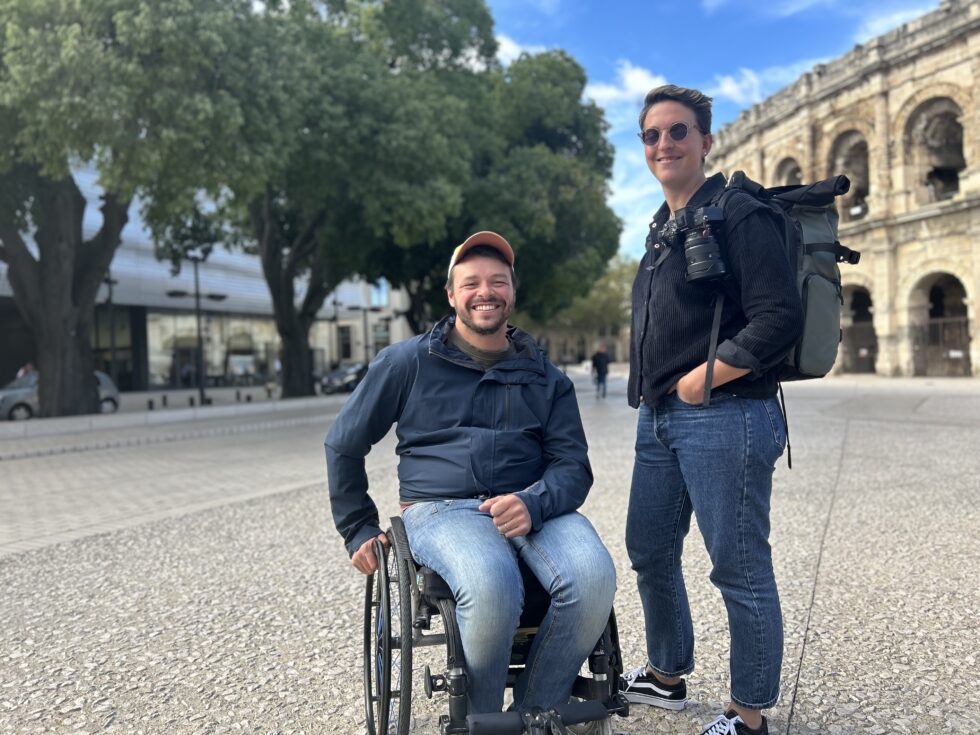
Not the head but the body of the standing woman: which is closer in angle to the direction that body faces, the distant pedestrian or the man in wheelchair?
the man in wheelchair

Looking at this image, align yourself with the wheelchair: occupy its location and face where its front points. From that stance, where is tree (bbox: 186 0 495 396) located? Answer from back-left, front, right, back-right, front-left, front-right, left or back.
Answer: back

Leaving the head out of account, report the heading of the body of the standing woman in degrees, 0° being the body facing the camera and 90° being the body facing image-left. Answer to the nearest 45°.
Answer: approximately 45°

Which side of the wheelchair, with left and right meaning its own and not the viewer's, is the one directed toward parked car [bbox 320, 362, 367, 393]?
back

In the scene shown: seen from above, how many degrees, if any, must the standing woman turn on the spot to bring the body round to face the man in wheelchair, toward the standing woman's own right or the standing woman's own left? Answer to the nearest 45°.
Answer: approximately 45° to the standing woman's own right

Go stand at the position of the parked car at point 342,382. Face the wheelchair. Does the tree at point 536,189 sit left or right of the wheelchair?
left

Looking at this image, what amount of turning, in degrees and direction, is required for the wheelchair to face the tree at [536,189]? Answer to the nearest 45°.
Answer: approximately 180°

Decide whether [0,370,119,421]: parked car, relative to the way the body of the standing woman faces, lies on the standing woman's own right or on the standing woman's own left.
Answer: on the standing woman's own right

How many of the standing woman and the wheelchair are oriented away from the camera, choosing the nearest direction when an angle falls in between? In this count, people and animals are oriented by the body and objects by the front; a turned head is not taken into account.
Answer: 0

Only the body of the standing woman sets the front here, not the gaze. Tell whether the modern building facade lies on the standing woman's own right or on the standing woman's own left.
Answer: on the standing woman's own right

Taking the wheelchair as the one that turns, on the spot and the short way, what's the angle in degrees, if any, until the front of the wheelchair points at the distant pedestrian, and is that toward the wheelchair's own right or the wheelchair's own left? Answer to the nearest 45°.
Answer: approximately 180°

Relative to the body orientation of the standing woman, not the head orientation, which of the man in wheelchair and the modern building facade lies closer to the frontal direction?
the man in wheelchair
